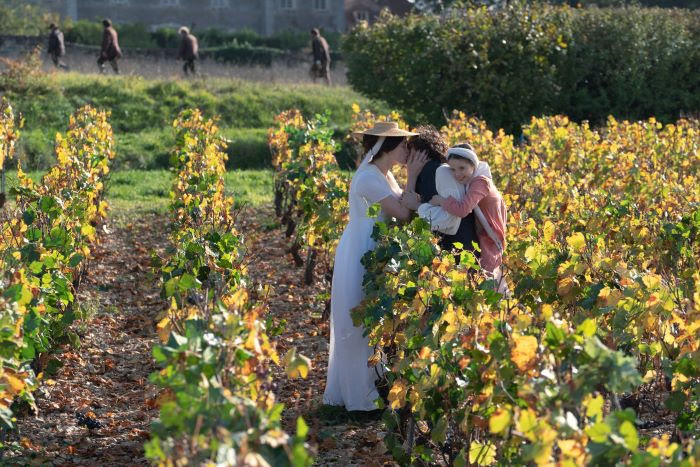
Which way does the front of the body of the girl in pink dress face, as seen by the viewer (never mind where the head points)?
to the viewer's left

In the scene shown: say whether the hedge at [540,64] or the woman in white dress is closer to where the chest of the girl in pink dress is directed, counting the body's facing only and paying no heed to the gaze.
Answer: the woman in white dress

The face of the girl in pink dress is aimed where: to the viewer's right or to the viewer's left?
to the viewer's left

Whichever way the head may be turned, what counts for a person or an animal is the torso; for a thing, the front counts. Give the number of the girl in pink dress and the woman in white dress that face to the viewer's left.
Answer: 1

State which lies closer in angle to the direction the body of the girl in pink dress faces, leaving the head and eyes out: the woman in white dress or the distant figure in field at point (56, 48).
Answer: the woman in white dress

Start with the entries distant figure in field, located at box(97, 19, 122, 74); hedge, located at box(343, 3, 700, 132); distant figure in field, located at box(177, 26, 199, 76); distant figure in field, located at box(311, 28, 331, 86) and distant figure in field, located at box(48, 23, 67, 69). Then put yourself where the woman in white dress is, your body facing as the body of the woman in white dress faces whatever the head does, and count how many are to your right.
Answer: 0

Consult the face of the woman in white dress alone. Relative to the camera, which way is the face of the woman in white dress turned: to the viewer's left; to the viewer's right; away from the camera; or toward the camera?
to the viewer's right

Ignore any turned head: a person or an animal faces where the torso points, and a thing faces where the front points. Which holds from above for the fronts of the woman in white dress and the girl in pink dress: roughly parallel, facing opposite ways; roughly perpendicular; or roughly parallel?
roughly parallel, facing opposite ways

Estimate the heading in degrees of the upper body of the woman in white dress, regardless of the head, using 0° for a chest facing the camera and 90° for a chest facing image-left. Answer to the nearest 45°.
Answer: approximately 270°

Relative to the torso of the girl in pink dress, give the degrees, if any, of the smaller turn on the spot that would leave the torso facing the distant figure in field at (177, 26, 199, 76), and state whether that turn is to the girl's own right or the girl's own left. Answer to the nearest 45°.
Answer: approximately 90° to the girl's own right

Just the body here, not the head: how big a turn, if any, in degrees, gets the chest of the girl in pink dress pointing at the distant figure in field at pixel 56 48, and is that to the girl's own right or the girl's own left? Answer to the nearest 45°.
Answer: approximately 45° to the girl's own right

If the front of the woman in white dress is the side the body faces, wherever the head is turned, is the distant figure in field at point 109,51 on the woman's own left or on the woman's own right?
on the woman's own left

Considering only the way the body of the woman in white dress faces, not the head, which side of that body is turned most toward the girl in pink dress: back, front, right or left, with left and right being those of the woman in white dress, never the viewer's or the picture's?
front

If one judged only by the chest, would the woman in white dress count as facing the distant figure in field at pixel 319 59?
no

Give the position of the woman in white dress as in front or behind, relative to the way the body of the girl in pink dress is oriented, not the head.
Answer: in front

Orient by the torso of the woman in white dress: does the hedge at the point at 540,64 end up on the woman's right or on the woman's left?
on the woman's left
